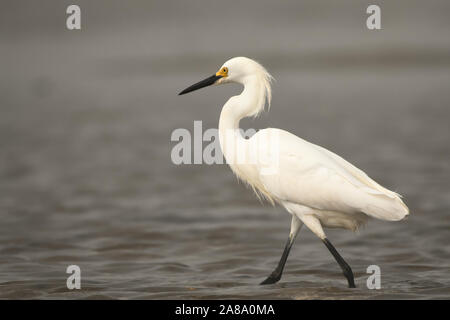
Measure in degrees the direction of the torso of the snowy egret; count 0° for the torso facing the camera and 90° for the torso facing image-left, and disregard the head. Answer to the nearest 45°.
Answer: approximately 90°
